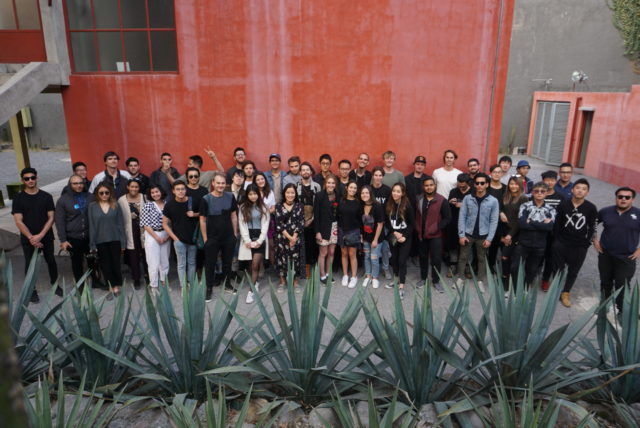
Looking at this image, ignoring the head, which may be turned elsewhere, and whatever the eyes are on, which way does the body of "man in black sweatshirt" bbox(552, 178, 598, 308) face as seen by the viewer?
toward the camera

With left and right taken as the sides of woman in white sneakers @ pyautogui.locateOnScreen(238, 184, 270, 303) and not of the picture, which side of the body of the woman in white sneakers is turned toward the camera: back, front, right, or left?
front

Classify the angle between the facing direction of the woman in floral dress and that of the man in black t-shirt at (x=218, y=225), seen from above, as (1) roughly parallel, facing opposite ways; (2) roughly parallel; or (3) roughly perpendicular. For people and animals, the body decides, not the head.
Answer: roughly parallel

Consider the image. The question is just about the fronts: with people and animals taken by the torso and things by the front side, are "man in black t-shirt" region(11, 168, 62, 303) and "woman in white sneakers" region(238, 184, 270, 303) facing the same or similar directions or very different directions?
same or similar directions

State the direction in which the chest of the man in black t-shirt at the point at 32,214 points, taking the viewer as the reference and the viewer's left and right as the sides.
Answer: facing the viewer

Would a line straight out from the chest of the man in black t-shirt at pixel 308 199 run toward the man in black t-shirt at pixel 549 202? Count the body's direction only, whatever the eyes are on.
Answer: no

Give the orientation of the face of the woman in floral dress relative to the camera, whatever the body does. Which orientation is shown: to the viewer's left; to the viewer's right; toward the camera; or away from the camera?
toward the camera

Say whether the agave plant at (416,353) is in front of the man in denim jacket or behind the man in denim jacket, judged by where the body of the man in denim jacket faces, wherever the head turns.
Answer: in front

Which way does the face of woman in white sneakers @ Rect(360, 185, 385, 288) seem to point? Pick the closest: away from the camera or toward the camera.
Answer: toward the camera

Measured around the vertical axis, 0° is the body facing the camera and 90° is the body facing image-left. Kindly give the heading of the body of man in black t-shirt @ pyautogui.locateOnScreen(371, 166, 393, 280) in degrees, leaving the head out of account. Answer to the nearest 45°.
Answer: approximately 0°

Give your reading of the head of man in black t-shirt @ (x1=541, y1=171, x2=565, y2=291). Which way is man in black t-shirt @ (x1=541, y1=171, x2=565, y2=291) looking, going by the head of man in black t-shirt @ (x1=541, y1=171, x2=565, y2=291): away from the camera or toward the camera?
toward the camera

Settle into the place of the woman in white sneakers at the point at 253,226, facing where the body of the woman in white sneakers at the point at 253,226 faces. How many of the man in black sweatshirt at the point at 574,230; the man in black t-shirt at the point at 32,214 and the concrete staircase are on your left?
1

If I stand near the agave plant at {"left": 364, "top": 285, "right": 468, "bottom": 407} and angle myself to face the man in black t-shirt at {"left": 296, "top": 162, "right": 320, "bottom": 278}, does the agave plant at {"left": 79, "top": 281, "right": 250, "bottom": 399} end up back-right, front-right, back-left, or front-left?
front-left

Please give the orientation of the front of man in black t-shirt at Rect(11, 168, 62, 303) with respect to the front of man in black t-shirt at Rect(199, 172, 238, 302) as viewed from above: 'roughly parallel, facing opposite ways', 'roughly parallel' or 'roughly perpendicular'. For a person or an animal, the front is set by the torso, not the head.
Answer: roughly parallel

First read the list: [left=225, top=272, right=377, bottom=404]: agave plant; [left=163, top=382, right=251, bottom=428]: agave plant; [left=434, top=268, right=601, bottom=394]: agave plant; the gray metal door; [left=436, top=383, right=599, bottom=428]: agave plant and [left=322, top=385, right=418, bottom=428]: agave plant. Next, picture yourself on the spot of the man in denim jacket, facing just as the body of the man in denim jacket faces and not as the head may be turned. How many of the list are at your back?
1

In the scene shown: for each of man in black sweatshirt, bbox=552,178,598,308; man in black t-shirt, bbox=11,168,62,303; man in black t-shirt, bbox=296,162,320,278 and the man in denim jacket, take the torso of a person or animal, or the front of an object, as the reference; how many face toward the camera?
4

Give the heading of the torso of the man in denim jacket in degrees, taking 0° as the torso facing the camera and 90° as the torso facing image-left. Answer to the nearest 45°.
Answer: approximately 0°

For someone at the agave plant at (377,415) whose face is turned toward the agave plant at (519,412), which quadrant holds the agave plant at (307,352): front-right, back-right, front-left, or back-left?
back-left

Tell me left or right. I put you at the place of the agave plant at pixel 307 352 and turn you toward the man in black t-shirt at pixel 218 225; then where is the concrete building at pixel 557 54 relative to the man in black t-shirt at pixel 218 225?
right

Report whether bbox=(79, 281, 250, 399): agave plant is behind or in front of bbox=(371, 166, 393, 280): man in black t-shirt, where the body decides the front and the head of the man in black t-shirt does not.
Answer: in front
